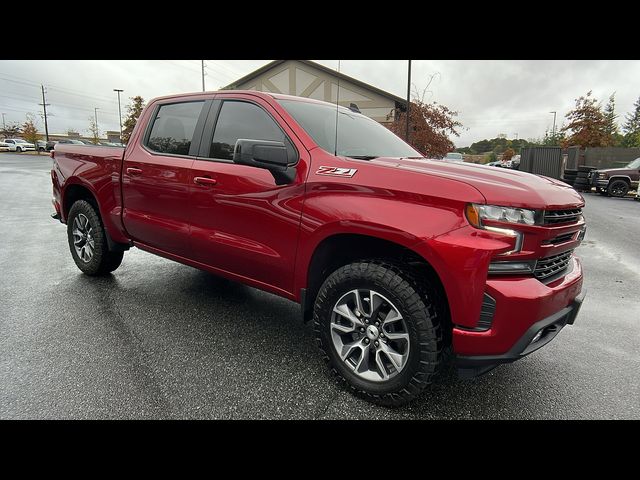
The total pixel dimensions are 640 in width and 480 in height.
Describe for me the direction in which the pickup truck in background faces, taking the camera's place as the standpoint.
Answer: facing the viewer and to the left of the viewer

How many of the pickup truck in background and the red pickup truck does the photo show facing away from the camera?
0

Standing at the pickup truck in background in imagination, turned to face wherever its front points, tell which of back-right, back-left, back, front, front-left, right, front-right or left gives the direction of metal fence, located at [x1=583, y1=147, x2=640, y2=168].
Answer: back-right

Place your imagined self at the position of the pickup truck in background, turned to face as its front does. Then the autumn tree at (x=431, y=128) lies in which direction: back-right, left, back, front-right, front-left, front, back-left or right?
front-right

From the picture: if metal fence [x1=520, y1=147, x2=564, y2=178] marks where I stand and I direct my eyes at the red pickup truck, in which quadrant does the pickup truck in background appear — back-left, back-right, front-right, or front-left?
front-left

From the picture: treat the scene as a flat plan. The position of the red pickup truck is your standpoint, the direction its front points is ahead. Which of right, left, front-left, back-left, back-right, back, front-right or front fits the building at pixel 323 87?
back-left

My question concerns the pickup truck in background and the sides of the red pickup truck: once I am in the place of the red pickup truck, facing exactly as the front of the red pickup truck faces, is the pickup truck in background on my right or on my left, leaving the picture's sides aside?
on my left

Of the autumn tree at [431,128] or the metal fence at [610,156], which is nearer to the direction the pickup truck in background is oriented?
the autumn tree

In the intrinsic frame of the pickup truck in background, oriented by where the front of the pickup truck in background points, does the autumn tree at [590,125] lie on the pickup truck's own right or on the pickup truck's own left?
on the pickup truck's own right

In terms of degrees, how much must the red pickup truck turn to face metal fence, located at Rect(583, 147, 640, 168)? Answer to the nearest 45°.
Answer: approximately 90° to its left

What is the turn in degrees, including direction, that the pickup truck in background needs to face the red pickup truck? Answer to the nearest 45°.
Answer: approximately 45° to its left

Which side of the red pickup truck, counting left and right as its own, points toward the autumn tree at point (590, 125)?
left
